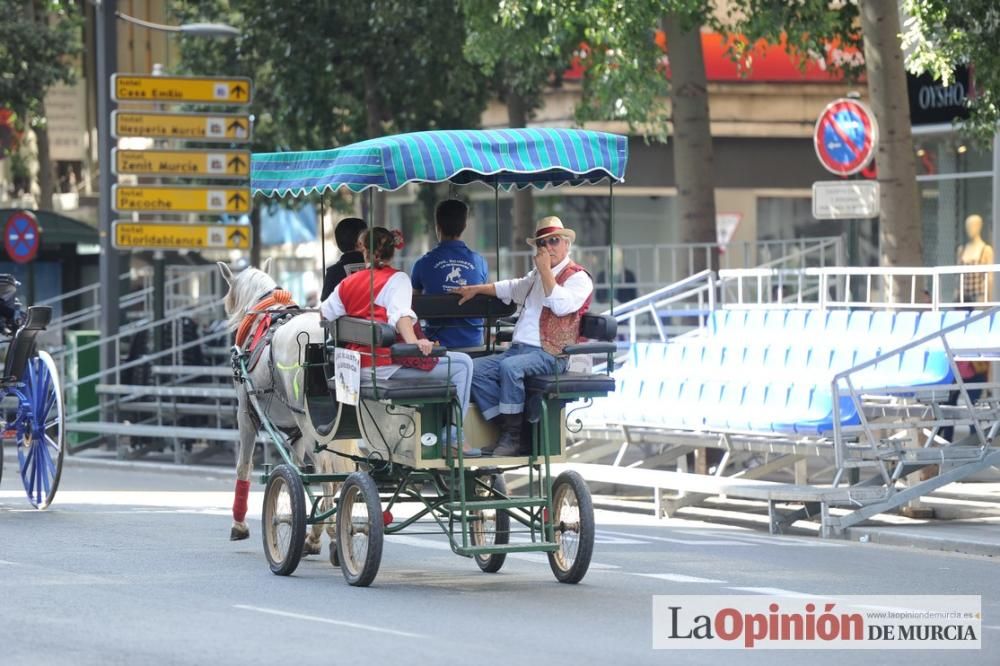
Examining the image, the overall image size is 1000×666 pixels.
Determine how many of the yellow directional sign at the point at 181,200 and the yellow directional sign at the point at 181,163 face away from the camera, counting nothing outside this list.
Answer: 0

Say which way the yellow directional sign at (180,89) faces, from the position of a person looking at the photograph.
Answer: facing the viewer

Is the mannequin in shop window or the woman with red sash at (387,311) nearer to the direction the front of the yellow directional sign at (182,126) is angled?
the woman with red sash

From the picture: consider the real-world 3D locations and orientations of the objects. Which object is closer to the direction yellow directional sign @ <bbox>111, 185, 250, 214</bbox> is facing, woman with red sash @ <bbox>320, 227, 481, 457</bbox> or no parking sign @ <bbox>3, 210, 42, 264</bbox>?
the woman with red sash

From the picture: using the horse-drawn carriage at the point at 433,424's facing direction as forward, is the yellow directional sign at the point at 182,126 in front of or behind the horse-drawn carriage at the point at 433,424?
in front

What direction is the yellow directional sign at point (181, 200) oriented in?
toward the camera

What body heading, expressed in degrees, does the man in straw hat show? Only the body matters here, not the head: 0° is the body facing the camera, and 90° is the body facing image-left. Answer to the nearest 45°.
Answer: approximately 45°

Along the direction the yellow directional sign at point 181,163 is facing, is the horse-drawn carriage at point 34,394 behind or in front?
in front
